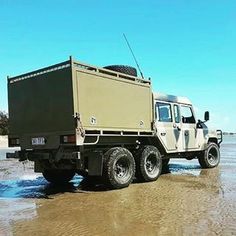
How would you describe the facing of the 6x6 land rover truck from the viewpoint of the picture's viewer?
facing away from the viewer and to the right of the viewer
